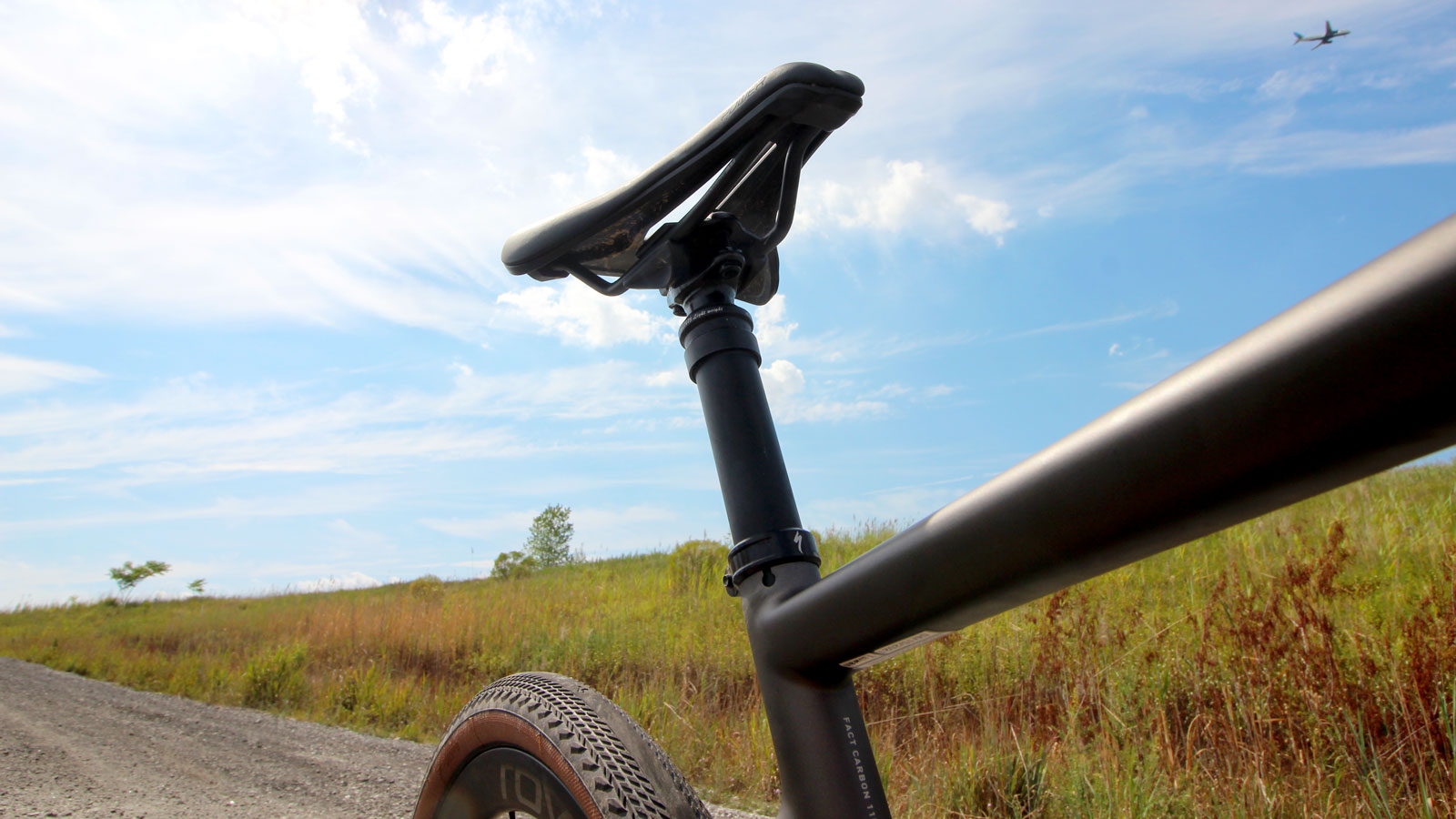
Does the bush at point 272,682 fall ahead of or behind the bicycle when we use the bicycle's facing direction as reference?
behind

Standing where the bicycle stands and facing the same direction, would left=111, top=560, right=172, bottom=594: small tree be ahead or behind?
behind

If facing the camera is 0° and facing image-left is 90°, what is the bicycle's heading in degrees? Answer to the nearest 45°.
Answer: approximately 315°
